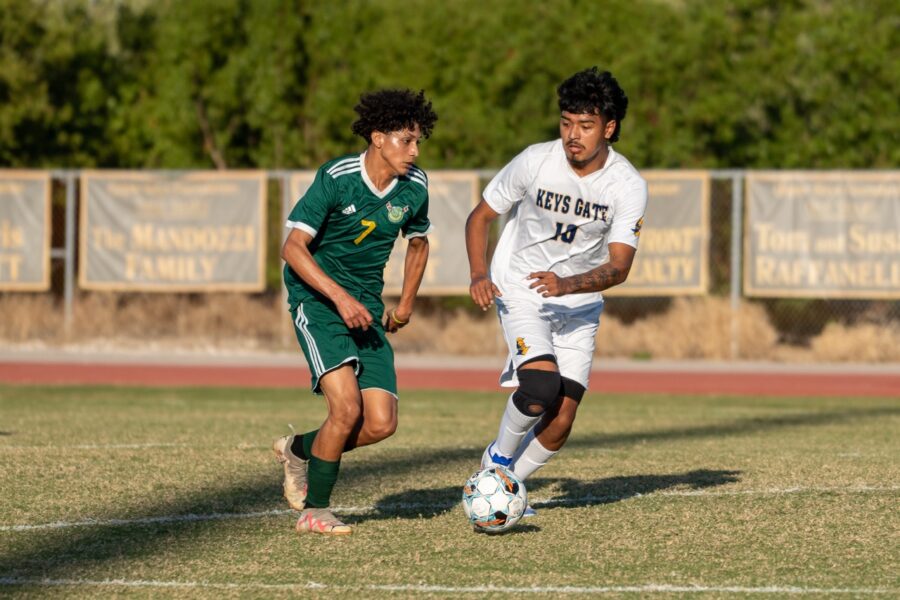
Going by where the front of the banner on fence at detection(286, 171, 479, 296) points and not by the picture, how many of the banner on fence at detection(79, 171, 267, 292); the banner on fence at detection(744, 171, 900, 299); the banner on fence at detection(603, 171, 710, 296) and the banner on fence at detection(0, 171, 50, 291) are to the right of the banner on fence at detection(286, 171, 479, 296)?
2

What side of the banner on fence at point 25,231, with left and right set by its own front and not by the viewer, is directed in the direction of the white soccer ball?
front

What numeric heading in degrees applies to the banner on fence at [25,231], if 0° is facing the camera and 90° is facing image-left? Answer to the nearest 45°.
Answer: approximately 0°

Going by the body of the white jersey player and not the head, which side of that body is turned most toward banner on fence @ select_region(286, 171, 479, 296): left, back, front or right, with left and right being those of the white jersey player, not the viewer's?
back

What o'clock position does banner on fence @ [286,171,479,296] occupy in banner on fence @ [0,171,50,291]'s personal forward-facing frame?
banner on fence @ [286,171,479,296] is roughly at 10 o'clock from banner on fence @ [0,171,50,291].

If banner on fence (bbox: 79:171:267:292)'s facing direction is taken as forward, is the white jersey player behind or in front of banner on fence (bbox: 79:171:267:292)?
in front

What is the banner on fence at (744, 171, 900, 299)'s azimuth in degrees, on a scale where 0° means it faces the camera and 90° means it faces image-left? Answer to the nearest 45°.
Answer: approximately 0°

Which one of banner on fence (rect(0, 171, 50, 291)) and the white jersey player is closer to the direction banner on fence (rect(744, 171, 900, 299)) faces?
the white jersey player
